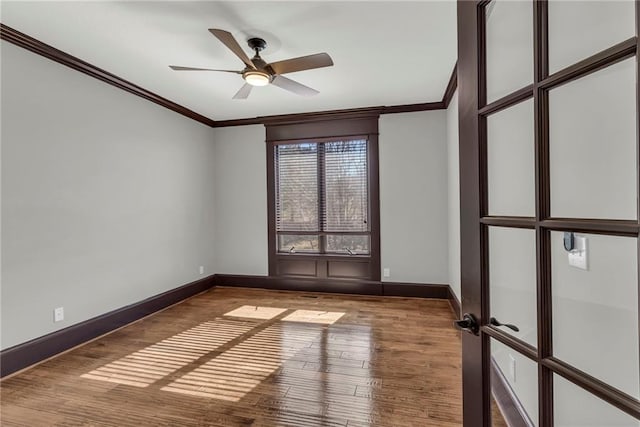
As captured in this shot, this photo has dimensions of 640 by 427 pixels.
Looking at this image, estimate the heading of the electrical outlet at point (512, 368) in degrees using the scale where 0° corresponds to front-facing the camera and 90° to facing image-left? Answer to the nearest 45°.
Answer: approximately 45°

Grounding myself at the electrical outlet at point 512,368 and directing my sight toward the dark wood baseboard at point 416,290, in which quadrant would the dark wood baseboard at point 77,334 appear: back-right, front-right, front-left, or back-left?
front-left

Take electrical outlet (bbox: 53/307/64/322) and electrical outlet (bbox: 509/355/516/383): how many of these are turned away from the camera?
0

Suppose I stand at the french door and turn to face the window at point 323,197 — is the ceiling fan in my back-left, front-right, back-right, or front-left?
front-left

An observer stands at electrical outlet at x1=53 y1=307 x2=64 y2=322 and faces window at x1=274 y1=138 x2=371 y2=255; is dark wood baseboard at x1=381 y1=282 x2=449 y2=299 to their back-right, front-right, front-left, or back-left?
front-right

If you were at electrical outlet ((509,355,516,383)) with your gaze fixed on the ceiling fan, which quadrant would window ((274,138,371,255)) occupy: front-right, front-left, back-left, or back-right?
front-right

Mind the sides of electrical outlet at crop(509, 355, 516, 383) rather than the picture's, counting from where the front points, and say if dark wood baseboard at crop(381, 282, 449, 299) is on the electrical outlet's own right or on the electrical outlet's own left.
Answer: on the electrical outlet's own right

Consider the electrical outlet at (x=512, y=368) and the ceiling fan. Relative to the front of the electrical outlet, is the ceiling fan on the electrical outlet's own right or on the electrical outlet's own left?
on the electrical outlet's own right

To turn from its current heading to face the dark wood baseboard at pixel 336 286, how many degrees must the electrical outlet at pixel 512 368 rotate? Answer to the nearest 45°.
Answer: approximately 90° to its right

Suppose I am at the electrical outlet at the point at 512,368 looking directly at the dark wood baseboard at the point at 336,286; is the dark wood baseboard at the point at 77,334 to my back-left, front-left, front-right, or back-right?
front-left

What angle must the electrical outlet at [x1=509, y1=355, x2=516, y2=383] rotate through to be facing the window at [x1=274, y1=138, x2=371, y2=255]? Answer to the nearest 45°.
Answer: approximately 90° to its right

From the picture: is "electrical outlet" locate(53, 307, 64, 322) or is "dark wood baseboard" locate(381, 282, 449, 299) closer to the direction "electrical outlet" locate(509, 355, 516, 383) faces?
the electrical outlet

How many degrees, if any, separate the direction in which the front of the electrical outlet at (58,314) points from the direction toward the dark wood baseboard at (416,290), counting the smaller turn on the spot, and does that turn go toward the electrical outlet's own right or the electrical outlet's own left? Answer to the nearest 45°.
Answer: approximately 45° to the electrical outlet's own left

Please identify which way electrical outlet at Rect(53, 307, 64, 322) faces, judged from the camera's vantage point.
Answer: facing the viewer and to the right of the viewer
